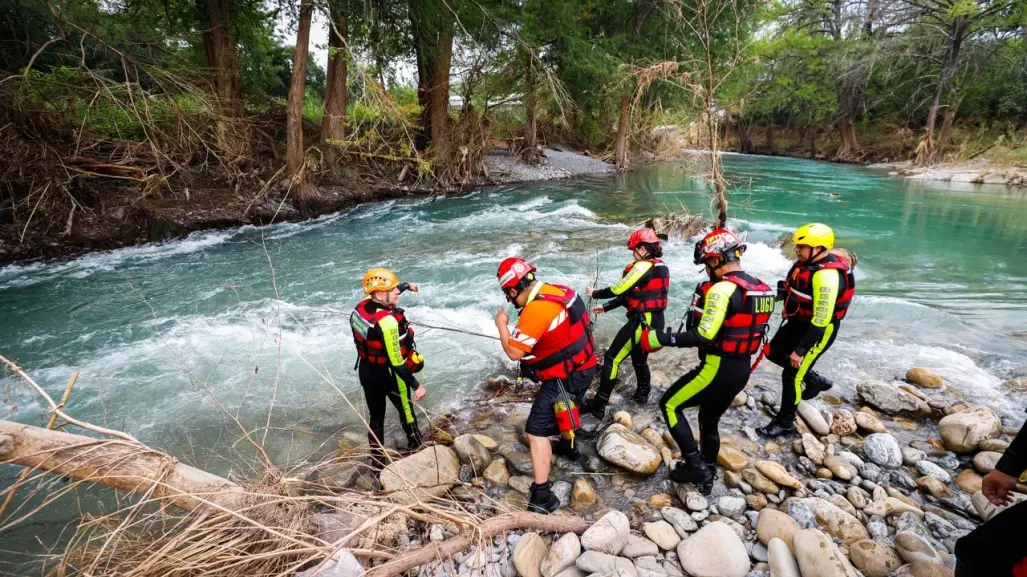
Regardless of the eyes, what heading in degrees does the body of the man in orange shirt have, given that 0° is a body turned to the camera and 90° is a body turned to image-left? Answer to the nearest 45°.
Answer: approximately 90°

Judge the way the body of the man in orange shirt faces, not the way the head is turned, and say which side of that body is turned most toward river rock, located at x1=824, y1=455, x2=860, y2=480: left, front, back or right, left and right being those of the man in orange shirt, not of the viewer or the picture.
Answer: back

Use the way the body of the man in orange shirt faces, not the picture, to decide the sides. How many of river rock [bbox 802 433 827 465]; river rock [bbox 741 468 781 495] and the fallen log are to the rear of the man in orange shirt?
2

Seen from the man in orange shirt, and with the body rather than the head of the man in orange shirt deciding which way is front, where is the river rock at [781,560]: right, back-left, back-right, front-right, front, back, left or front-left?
back-left

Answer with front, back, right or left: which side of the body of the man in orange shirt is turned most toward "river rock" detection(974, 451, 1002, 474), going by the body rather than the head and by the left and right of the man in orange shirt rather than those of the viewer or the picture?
back

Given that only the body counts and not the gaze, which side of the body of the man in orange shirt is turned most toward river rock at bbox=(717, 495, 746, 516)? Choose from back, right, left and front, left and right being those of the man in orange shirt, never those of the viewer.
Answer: back

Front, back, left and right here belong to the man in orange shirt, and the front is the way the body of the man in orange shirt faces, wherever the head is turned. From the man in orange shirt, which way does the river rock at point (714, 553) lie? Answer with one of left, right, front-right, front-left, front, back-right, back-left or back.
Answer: back-left

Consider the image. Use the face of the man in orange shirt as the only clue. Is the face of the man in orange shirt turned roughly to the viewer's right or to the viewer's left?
to the viewer's left

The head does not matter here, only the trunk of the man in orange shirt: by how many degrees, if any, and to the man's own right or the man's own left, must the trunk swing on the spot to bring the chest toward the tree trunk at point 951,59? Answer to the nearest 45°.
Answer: approximately 135° to the man's own right

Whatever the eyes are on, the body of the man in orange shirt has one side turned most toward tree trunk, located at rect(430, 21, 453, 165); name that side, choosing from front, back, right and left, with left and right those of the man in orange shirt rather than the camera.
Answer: right
